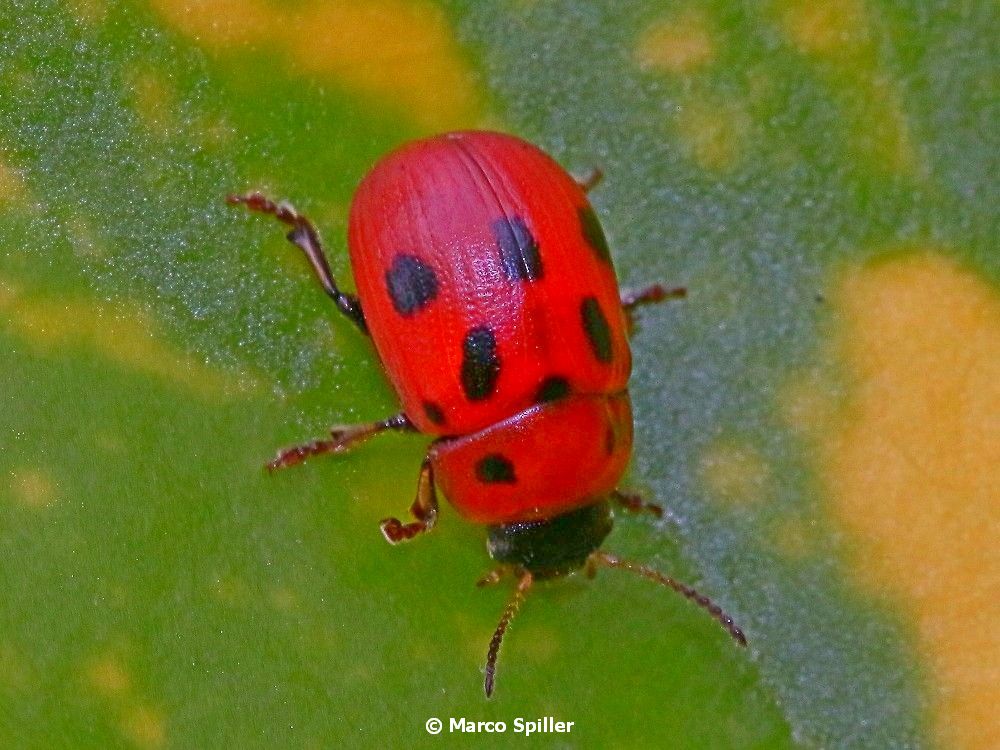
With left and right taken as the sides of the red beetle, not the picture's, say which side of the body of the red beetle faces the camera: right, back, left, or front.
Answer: front
